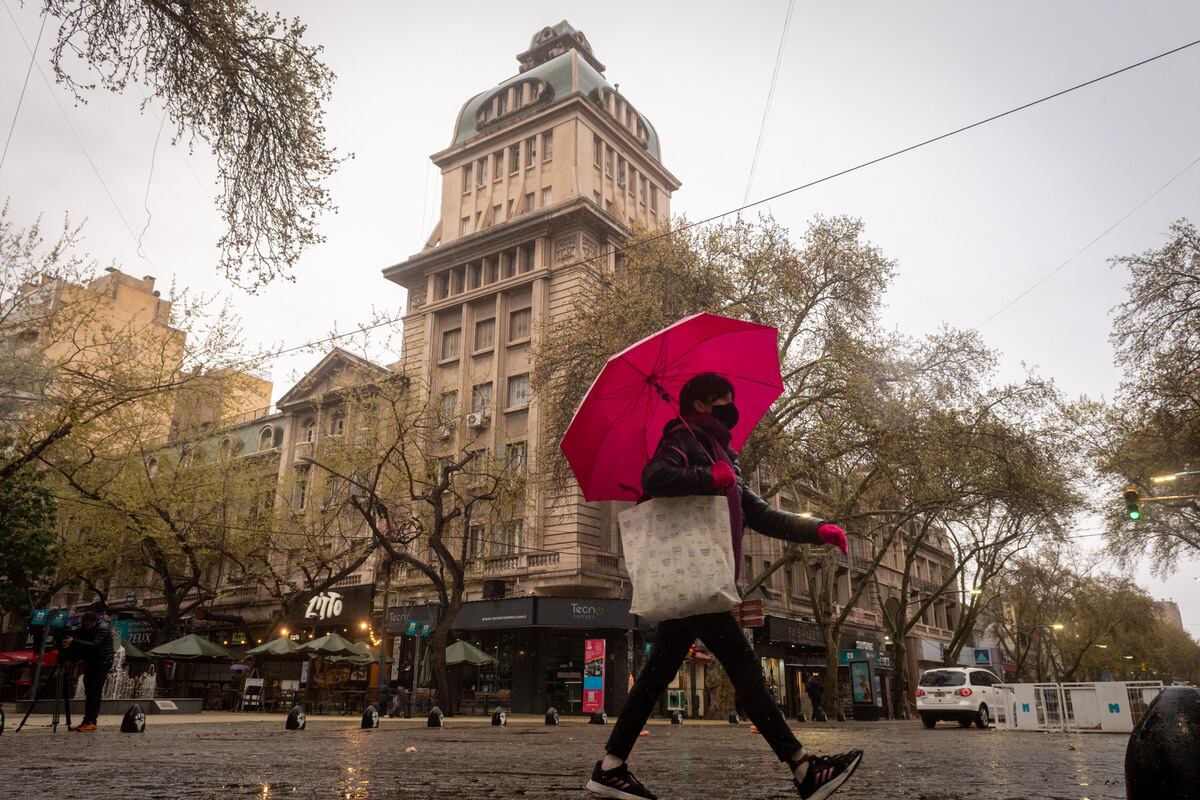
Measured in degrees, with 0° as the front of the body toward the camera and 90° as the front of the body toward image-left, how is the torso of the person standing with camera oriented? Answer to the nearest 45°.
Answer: approximately 90°

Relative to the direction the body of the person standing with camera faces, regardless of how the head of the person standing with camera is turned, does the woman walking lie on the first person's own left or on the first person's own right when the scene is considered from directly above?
on the first person's own left

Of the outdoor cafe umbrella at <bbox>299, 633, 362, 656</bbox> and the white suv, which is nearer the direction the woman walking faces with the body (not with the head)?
the white suv

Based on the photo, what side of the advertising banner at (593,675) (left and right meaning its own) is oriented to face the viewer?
front

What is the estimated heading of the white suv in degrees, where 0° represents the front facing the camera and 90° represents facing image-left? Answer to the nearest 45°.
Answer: approximately 225°

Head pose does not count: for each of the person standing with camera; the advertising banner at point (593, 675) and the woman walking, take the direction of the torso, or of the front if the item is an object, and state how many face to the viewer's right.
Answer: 1

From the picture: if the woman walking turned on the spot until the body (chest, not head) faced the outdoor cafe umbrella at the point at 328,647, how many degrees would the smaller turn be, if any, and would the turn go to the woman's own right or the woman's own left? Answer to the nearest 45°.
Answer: approximately 135° to the woman's own left

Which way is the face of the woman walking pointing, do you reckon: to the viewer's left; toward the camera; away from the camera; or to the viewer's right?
to the viewer's right

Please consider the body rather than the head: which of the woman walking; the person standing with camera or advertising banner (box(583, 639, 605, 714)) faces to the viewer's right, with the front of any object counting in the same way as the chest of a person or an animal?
the woman walking

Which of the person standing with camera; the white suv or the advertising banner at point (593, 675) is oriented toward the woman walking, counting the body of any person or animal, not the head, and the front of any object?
the advertising banner

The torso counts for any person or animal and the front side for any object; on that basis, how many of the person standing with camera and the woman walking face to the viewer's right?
1

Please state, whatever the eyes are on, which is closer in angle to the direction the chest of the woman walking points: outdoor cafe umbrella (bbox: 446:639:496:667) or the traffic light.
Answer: the traffic light

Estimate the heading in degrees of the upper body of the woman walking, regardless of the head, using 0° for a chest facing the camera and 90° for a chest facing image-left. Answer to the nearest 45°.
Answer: approximately 270°
